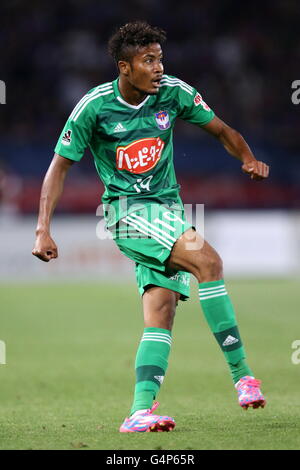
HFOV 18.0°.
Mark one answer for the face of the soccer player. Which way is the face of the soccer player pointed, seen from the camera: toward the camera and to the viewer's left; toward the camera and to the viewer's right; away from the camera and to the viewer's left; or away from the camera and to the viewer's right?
toward the camera and to the viewer's right
